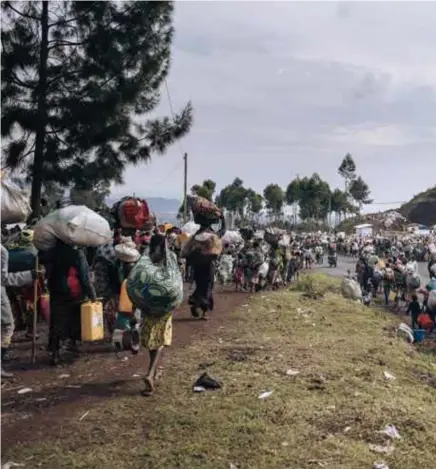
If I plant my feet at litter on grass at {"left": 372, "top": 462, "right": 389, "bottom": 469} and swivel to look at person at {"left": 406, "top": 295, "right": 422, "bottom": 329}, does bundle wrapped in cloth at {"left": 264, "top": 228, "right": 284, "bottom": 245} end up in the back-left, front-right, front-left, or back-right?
front-left

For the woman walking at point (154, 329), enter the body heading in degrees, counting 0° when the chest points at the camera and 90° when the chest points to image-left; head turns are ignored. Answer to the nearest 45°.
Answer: approximately 180°

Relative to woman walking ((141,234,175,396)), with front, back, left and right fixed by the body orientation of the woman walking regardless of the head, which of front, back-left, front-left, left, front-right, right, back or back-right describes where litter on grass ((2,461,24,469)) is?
back-left

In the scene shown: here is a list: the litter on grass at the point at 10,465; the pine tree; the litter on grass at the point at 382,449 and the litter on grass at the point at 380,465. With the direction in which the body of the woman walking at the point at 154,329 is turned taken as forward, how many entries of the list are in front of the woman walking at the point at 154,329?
1

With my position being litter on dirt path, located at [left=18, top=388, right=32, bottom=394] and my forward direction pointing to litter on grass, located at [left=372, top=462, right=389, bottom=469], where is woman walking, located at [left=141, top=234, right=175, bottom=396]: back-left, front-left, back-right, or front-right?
front-left

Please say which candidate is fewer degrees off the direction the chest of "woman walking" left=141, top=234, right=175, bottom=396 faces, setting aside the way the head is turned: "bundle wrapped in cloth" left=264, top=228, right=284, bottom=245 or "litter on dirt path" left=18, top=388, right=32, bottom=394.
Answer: the bundle wrapped in cloth

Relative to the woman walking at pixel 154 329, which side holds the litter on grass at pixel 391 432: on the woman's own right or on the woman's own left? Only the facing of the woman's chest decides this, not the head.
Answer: on the woman's own right

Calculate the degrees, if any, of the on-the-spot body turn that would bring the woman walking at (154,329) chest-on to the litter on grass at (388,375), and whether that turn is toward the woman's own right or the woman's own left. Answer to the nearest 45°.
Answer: approximately 90° to the woman's own right

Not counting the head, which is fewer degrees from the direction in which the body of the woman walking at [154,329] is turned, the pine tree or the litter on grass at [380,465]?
the pine tree

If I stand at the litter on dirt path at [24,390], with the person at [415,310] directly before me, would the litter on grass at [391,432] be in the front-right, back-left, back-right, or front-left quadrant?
front-right

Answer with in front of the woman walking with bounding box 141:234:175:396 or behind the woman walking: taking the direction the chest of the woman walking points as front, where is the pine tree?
in front

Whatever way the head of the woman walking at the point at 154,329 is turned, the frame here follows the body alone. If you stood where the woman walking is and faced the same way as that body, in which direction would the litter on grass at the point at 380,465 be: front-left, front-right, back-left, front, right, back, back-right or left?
back-right

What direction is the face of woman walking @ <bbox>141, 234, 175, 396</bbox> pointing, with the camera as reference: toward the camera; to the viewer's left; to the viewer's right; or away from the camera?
away from the camera

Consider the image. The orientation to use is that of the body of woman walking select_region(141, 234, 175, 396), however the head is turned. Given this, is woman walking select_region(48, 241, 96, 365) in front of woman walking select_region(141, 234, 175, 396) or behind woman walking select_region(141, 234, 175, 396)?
in front

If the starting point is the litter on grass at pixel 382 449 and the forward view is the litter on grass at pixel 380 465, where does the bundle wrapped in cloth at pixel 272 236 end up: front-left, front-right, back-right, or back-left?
back-right
